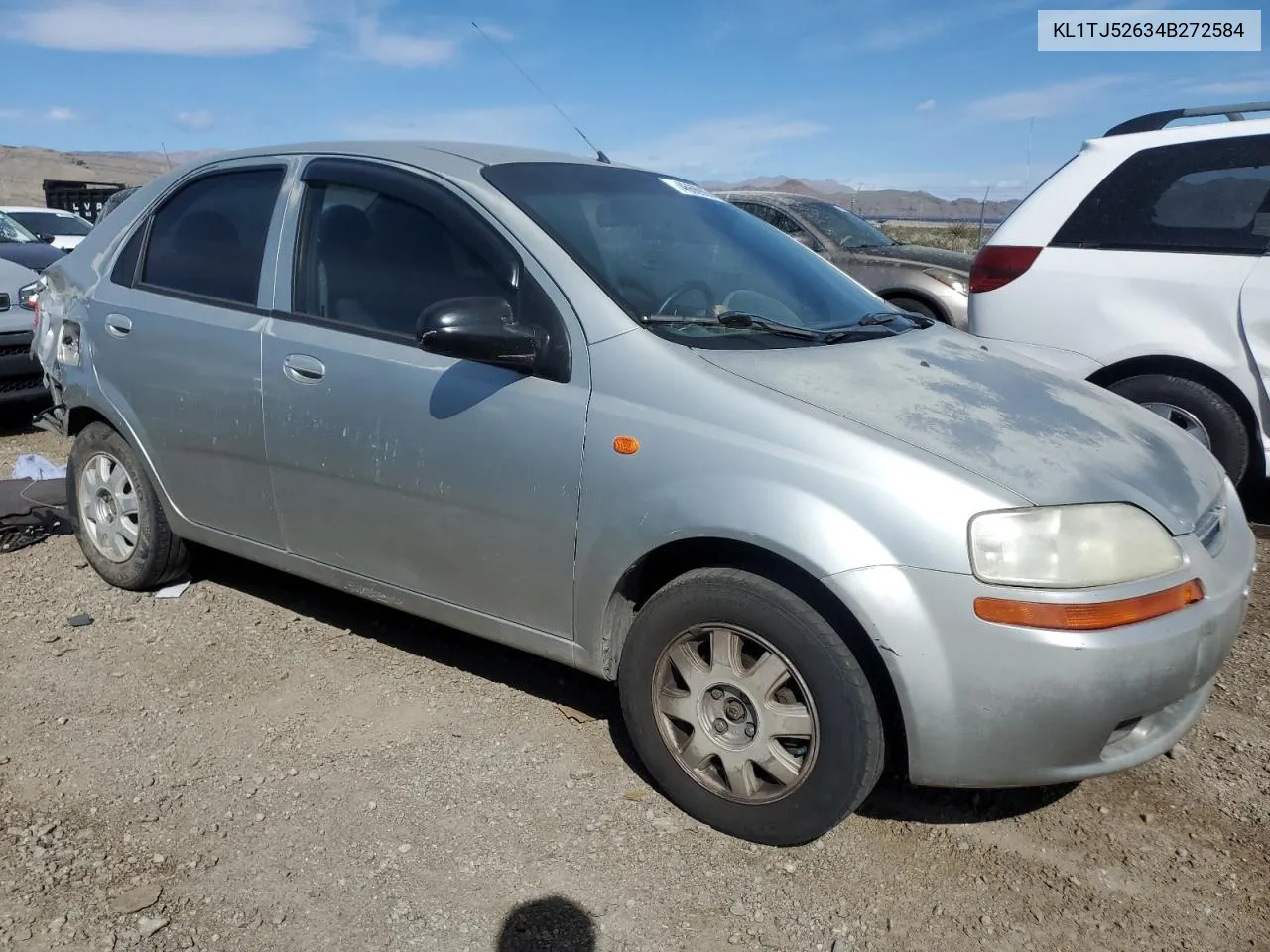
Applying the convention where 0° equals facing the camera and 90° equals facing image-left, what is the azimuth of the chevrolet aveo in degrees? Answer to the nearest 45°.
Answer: approximately 315°

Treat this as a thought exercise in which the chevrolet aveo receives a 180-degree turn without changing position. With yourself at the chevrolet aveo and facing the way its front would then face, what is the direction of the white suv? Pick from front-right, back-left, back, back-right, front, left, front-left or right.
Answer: right
